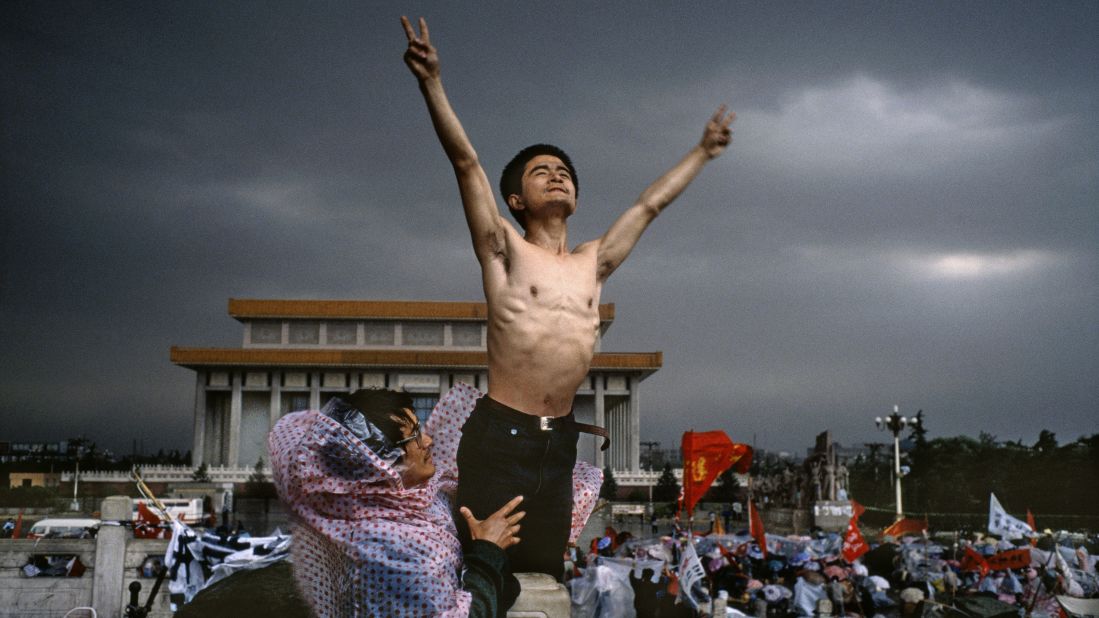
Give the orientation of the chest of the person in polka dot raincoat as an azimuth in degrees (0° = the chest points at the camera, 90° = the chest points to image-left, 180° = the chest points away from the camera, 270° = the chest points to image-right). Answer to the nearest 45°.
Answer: approximately 270°

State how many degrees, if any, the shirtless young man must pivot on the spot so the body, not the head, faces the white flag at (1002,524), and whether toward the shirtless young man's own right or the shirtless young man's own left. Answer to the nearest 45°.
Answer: approximately 90° to the shirtless young man's own left

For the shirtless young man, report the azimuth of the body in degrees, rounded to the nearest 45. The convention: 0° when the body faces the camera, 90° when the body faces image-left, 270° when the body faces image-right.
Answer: approximately 315°

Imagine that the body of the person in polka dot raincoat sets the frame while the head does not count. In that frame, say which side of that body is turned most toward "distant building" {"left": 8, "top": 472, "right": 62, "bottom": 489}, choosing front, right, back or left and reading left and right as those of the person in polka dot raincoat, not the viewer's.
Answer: left

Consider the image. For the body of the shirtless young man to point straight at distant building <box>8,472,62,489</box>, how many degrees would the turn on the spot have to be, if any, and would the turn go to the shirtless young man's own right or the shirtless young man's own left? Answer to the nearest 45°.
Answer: approximately 180°

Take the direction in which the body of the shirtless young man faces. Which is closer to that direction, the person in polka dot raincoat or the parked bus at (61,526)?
the person in polka dot raincoat

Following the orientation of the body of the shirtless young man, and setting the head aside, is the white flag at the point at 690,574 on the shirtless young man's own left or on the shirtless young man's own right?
on the shirtless young man's own left
